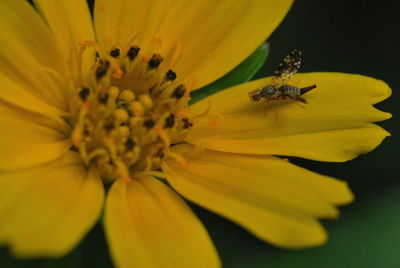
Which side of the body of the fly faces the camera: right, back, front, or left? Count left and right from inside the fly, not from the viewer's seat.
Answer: left
